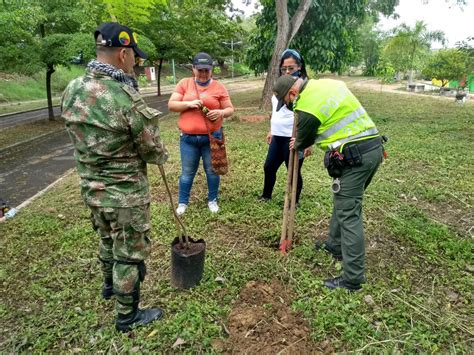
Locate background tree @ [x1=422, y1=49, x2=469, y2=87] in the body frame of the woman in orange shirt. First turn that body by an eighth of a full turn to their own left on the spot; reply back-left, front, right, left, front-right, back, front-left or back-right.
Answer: left

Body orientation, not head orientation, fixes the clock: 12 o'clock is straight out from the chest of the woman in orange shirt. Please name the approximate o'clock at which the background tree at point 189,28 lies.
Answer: The background tree is roughly at 6 o'clock from the woman in orange shirt.

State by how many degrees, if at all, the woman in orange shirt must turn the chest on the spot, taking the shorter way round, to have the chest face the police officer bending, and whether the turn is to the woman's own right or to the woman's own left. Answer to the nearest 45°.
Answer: approximately 45° to the woman's own left

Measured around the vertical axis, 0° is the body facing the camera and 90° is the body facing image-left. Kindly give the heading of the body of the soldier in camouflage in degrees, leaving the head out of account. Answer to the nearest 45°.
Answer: approximately 225°

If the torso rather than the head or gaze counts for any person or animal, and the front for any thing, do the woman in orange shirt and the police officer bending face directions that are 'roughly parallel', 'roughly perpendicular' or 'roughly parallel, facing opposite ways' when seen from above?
roughly perpendicular

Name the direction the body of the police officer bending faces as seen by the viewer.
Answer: to the viewer's left

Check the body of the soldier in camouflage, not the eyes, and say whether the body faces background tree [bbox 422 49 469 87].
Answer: yes

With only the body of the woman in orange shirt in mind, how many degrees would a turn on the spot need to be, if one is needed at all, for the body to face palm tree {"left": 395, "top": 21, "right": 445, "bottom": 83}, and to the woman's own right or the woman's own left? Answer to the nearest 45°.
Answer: approximately 135° to the woman's own left

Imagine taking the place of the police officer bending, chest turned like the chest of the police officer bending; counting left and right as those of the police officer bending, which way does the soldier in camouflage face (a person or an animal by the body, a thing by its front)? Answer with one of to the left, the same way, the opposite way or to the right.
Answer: to the right
